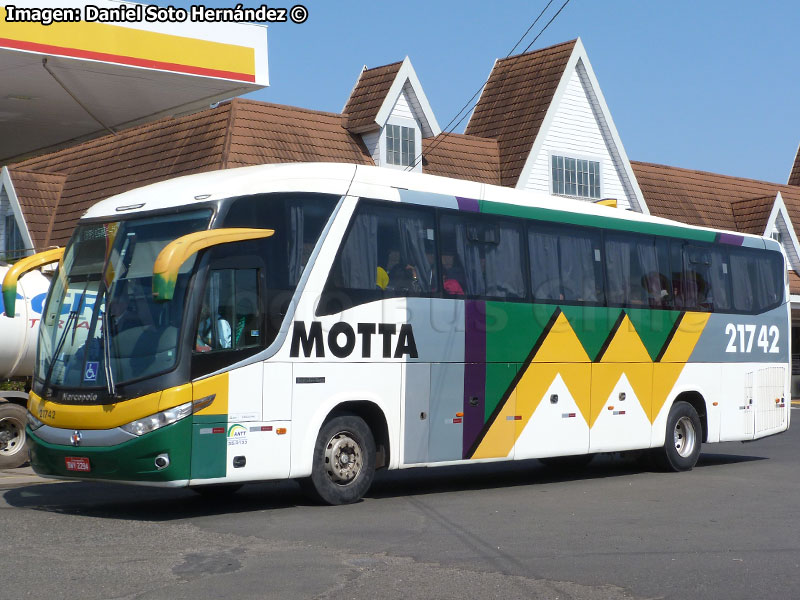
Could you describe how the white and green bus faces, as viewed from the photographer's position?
facing the viewer and to the left of the viewer

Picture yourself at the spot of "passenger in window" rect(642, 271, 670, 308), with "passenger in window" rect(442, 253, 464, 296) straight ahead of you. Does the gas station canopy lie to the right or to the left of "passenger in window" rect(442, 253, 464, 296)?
right
